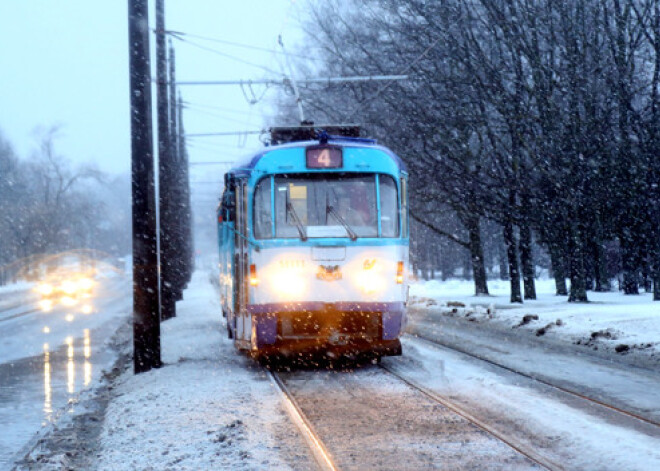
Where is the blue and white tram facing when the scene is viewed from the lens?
facing the viewer
